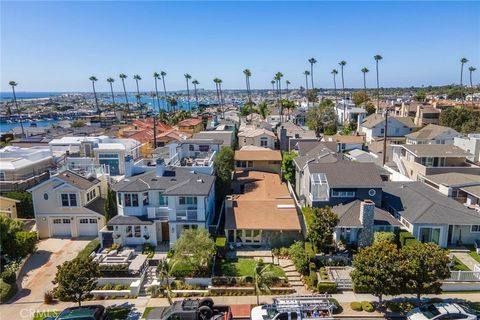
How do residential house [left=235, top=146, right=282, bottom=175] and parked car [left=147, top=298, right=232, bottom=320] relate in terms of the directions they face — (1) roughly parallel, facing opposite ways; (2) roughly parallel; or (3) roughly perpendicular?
roughly perpendicular

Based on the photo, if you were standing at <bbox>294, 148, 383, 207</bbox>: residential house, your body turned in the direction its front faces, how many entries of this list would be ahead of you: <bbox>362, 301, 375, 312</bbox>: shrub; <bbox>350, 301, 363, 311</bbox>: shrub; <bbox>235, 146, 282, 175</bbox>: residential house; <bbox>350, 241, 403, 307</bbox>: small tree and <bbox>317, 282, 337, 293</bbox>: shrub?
4

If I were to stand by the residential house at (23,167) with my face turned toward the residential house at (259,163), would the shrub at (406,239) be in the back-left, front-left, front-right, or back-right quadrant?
front-right

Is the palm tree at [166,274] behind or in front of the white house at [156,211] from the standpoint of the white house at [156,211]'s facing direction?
in front

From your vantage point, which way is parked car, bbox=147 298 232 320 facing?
to the viewer's left

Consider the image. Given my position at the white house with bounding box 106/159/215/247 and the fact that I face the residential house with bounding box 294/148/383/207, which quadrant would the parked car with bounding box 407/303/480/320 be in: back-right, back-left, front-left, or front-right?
front-right

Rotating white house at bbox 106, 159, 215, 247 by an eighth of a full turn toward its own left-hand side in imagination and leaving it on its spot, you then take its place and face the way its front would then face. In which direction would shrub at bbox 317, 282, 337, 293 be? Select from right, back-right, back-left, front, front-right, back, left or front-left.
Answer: front

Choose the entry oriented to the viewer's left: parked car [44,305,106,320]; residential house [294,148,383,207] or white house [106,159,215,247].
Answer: the parked car

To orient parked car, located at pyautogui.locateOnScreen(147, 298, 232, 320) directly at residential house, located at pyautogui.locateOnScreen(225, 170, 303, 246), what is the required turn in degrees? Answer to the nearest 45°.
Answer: approximately 135° to its right

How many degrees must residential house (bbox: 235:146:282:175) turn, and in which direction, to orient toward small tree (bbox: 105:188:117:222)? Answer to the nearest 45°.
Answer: approximately 45° to its right

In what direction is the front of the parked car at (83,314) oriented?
to the viewer's left

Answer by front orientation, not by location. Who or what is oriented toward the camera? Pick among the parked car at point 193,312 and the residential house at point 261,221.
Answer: the residential house

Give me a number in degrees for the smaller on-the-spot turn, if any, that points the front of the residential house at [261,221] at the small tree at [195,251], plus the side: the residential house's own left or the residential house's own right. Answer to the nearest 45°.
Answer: approximately 45° to the residential house's own right

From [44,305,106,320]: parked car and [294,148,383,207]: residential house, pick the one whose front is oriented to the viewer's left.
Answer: the parked car

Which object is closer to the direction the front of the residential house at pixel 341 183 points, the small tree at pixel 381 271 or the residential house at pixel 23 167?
the small tree

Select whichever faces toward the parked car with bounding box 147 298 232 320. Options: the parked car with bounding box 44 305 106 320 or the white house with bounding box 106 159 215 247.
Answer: the white house

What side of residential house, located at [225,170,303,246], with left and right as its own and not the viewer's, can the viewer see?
front

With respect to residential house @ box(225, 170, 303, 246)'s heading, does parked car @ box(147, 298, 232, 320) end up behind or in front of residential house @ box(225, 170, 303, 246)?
in front

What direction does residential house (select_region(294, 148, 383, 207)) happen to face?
toward the camera

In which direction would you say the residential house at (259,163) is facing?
toward the camera

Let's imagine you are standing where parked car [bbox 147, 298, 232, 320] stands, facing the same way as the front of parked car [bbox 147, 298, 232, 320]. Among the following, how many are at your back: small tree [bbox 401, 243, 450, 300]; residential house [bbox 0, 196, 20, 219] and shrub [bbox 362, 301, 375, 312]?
2

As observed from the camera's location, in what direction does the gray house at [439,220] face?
facing the viewer
